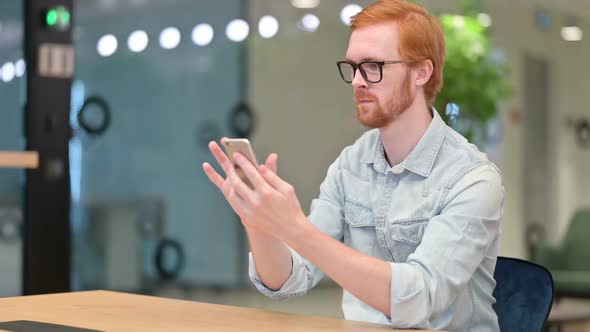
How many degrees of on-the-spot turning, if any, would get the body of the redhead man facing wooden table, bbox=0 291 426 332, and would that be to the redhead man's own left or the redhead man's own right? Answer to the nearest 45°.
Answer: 0° — they already face it

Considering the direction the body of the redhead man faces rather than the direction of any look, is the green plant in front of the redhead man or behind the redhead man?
behind

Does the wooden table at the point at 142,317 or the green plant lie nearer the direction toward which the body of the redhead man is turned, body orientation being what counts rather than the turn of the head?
the wooden table

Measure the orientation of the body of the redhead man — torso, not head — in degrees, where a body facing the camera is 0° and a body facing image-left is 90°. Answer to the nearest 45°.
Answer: approximately 45°
